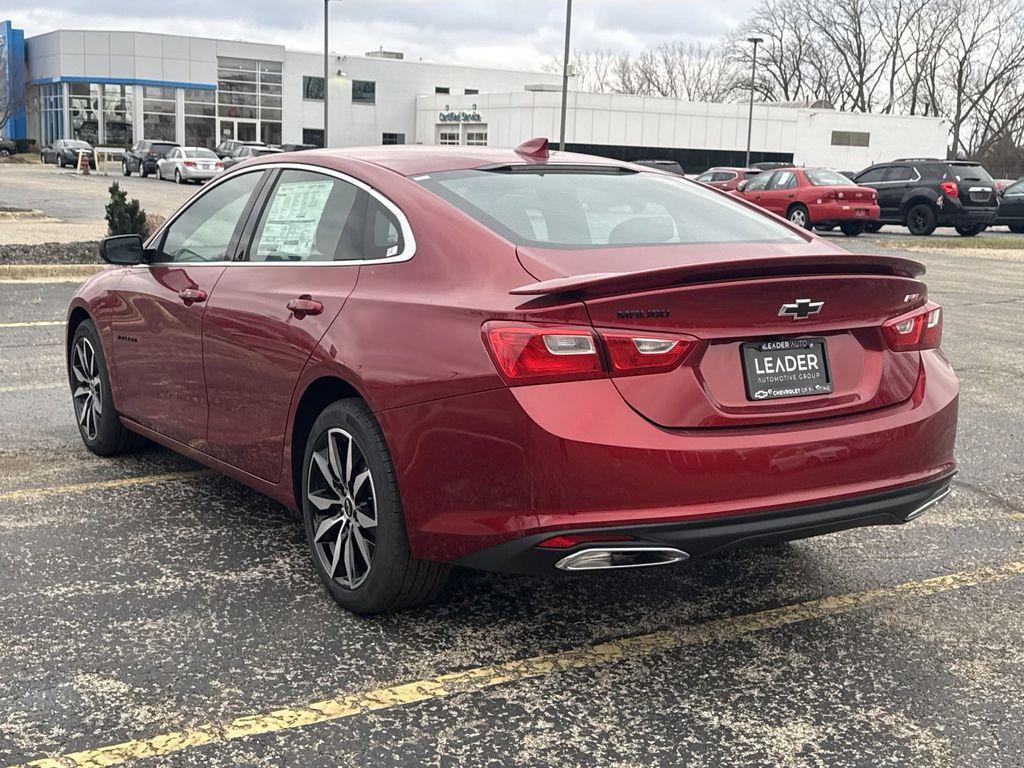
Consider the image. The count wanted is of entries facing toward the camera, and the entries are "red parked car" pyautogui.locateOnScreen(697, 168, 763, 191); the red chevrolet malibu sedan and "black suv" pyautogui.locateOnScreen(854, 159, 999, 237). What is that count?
0

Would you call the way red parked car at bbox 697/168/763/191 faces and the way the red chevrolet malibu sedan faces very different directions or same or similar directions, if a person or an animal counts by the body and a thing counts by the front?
same or similar directions

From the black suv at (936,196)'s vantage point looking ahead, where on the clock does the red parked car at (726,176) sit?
The red parked car is roughly at 12 o'clock from the black suv.

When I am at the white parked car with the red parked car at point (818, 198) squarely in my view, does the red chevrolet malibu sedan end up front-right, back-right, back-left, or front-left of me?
front-right

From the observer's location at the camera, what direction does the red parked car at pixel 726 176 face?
facing away from the viewer and to the left of the viewer

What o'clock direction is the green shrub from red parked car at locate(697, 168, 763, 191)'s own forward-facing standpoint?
The green shrub is roughly at 8 o'clock from the red parked car.

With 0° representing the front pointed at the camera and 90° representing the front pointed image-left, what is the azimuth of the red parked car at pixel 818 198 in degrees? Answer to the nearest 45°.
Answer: approximately 135°

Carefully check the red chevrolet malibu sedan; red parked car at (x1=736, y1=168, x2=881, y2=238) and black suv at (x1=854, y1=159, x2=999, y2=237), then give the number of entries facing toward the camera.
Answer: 0

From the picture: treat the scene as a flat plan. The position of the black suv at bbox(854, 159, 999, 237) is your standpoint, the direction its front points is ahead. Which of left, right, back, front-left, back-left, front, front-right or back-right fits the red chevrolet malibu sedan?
back-left

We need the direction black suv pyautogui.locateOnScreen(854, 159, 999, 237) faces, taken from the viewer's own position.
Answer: facing away from the viewer and to the left of the viewer

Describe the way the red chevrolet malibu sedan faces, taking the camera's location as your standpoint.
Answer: facing away from the viewer and to the left of the viewer

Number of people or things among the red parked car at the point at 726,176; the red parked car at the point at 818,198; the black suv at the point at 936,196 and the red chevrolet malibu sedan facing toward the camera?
0

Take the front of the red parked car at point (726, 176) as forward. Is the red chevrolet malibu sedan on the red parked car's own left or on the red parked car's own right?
on the red parked car's own left
